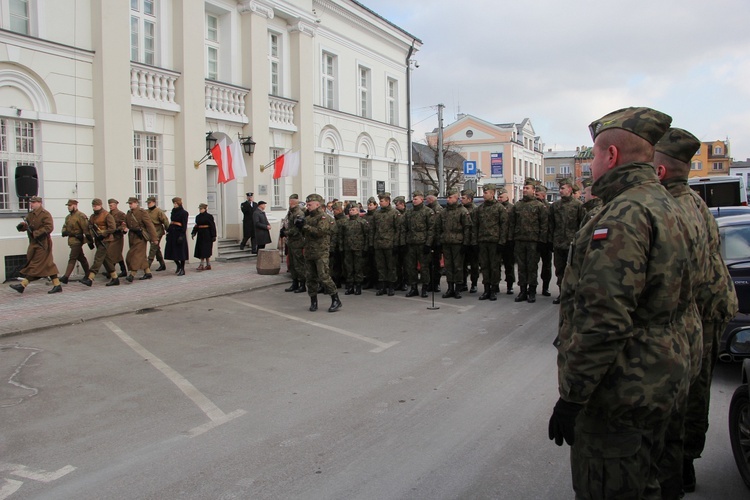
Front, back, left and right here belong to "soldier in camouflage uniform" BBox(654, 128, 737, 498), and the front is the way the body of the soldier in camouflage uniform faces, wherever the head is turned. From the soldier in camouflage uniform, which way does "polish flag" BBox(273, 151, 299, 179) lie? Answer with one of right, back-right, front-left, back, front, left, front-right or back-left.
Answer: front

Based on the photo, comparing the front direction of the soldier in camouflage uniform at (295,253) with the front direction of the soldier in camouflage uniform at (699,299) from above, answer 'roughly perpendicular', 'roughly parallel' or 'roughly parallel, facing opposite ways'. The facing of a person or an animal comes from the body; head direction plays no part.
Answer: roughly perpendicular

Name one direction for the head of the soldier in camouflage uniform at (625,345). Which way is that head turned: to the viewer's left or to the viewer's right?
to the viewer's left

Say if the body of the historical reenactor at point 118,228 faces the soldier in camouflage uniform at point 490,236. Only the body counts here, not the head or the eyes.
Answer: no

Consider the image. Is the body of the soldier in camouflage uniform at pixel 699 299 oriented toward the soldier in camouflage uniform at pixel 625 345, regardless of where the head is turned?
no

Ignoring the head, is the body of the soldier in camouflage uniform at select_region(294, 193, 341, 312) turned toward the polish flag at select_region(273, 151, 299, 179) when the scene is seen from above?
no

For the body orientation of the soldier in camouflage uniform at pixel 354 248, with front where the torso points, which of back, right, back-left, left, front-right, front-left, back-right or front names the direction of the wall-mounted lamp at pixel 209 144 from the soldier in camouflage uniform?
back-right

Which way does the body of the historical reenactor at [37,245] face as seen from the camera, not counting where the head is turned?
to the viewer's left

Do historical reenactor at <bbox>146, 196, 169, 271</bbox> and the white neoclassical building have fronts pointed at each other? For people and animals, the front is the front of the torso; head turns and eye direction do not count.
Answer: no

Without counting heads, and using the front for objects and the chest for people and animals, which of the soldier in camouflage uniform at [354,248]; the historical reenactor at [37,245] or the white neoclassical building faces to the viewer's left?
the historical reenactor

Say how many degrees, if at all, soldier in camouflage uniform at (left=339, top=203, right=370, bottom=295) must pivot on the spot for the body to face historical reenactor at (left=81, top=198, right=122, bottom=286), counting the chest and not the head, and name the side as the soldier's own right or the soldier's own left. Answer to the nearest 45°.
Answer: approximately 90° to the soldier's own right

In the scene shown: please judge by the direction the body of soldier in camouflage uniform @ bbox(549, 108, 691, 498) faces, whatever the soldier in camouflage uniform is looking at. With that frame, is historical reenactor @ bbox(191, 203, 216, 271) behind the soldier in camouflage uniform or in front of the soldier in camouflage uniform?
in front

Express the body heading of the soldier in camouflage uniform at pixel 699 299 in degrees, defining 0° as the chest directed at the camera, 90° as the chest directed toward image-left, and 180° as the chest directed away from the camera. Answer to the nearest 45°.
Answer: approximately 135°

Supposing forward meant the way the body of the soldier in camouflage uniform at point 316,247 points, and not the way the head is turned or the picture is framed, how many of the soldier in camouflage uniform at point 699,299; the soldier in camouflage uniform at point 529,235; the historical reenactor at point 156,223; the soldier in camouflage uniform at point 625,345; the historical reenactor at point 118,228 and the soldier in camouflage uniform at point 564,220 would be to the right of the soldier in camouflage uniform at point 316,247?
2
